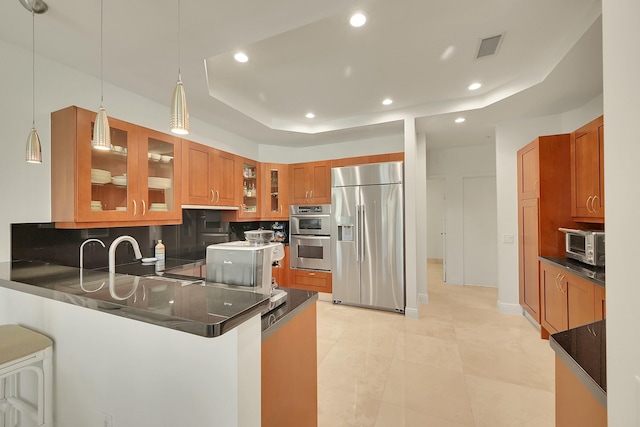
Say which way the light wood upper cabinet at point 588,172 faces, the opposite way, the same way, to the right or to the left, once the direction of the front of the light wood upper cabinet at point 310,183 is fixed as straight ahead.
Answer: to the right

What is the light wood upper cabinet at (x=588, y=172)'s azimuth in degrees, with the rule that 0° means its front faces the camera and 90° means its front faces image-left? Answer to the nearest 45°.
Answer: approximately 45°

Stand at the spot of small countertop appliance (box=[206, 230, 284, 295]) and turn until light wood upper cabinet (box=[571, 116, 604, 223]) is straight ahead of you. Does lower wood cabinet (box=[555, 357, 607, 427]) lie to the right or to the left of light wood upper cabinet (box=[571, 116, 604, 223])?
right

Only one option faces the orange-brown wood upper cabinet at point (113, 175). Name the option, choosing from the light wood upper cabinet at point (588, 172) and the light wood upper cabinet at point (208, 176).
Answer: the light wood upper cabinet at point (588, 172)

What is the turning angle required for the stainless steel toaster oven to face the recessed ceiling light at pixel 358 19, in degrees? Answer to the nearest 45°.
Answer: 0° — it already faces it

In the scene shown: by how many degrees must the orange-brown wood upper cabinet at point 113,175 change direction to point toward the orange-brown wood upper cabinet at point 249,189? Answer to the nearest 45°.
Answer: approximately 90° to its left

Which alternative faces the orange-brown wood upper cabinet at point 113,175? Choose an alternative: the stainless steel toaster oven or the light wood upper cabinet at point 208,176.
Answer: the stainless steel toaster oven

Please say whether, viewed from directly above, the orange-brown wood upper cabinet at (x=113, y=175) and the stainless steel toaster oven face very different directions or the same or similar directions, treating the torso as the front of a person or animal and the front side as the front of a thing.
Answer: very different directions

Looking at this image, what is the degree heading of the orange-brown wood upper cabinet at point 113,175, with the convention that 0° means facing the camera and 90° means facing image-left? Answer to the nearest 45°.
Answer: approximately 315°

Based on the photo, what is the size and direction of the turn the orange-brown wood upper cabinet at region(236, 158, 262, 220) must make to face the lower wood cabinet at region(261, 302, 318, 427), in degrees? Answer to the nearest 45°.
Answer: approximately 45° to its right
